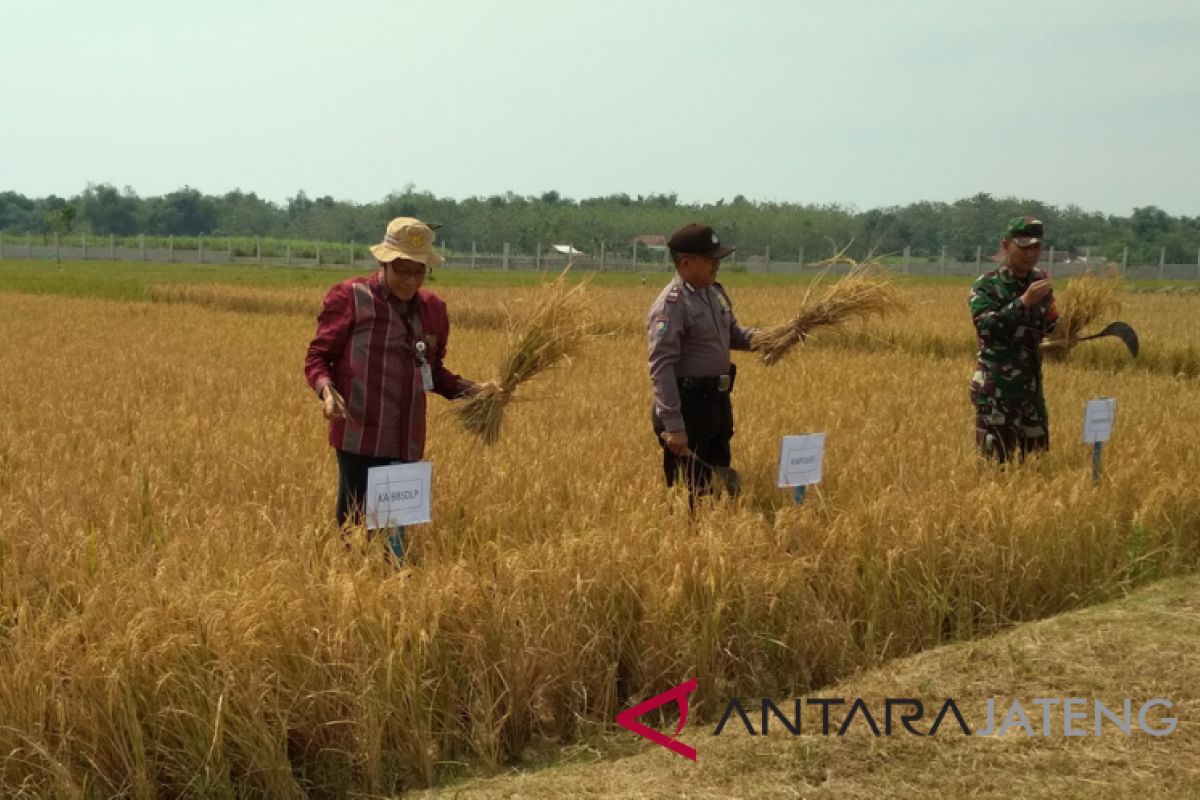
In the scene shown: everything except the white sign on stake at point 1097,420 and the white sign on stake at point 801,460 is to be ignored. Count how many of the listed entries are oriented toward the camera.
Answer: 2

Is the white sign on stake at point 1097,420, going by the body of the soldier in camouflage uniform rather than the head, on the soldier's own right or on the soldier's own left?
on the soldier's own left

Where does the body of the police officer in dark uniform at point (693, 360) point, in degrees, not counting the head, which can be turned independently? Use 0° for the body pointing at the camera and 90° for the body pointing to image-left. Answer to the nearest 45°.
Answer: approximately 315°

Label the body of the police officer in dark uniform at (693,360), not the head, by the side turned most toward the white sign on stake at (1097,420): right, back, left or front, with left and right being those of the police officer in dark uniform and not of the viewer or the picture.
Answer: left

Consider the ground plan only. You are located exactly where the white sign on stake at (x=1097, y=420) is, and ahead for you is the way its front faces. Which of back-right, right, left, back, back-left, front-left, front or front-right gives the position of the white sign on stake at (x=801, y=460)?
front-right

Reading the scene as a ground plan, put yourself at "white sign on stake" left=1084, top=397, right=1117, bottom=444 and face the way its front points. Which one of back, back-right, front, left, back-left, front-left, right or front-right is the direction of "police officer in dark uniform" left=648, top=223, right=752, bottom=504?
front-right

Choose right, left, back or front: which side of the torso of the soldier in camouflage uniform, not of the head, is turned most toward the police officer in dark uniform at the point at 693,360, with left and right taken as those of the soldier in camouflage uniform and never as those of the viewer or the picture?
right

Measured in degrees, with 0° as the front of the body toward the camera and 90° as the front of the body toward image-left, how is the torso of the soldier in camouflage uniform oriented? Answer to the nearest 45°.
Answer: approximately 315°

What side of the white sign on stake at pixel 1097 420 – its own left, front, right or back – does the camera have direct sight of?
front
